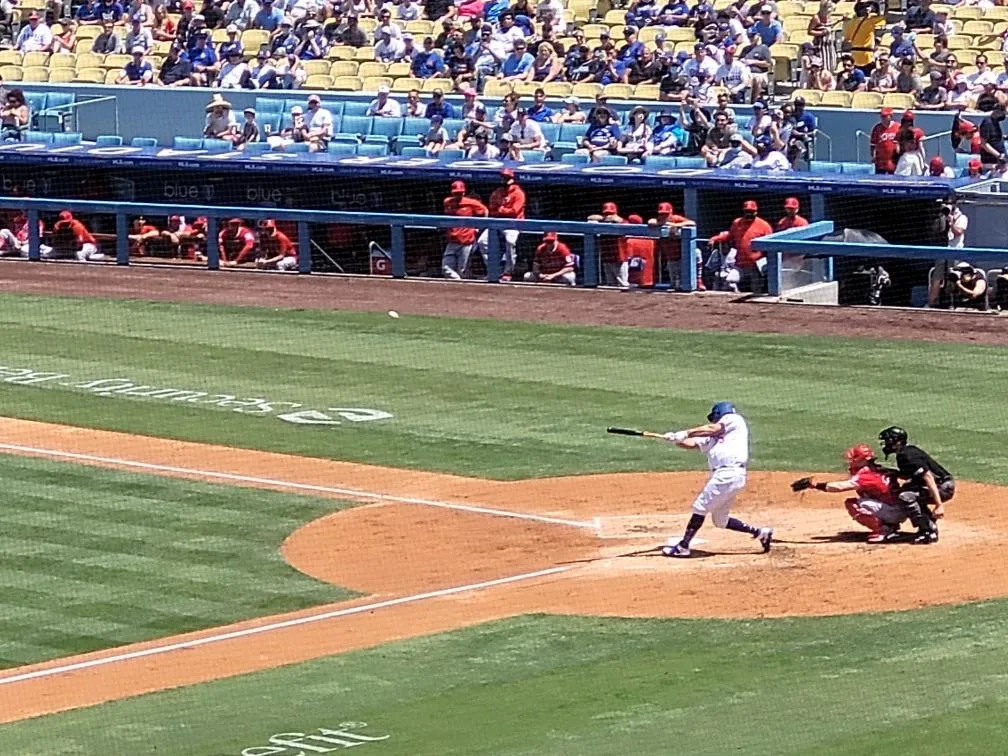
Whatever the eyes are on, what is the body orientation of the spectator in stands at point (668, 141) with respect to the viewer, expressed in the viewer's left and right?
facing the viewer and to the left of the viewer

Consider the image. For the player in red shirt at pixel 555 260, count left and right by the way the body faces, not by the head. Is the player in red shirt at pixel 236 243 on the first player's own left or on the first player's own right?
on the first player's own right

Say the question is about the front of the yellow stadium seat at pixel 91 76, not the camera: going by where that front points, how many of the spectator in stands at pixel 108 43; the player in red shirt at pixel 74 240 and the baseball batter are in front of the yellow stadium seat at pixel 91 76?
2

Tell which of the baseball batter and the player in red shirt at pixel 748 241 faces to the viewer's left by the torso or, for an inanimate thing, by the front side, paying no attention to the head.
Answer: the baseball batter

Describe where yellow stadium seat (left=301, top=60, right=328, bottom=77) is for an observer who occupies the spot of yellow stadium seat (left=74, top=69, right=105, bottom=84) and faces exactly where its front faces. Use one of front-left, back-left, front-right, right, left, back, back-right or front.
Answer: front-left

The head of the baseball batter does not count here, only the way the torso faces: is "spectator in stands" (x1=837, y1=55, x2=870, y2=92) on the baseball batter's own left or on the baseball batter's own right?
on the baseball batter's own right

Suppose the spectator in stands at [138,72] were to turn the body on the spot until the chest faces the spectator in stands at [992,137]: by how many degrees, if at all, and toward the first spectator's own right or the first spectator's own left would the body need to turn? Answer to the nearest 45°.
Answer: approximately 45° to the first spectator's own left

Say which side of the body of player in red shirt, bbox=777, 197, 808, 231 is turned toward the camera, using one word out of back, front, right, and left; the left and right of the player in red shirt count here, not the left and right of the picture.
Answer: front

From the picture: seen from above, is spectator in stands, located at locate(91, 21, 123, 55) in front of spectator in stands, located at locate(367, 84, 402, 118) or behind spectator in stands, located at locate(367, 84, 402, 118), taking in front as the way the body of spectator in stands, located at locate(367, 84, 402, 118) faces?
behind

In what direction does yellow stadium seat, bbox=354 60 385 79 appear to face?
toward the camera

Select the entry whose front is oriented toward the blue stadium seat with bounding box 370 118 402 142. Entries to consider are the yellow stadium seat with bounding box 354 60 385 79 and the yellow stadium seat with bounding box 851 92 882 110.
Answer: the yellow stadium seat with bounding box 354 60 385 79

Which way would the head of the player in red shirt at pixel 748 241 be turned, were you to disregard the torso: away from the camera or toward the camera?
toward the camera

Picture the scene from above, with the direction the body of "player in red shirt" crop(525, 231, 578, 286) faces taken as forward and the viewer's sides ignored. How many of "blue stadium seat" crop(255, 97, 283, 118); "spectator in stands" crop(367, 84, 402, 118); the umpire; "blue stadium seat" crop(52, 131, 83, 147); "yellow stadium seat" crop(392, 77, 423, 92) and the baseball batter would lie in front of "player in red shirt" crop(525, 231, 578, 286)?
2

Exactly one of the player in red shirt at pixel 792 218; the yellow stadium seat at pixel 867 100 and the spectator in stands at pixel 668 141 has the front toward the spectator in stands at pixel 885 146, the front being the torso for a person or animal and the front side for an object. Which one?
the yellow stadium seat

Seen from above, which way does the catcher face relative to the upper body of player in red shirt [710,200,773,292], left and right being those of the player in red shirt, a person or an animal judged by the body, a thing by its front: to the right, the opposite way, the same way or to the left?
to the right

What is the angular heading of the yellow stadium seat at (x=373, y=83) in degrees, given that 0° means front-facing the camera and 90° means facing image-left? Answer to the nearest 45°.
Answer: approximately 0°

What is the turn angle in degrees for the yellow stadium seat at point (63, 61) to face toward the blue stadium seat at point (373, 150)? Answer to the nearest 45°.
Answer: approximately 45° to its left
